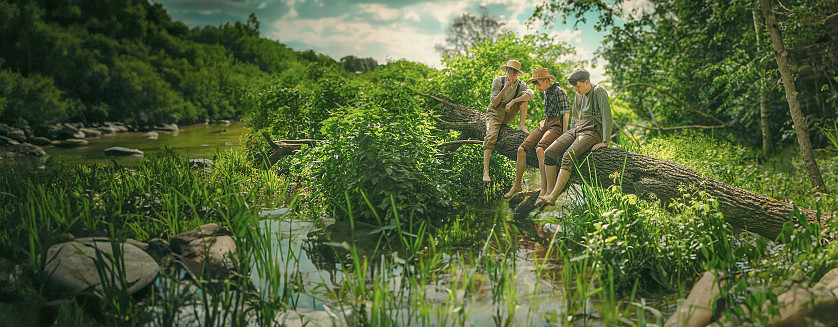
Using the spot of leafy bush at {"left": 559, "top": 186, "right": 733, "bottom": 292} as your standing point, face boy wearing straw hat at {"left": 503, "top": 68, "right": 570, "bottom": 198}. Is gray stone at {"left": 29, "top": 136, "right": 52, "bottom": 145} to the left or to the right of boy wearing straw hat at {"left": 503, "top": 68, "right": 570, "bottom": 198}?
left

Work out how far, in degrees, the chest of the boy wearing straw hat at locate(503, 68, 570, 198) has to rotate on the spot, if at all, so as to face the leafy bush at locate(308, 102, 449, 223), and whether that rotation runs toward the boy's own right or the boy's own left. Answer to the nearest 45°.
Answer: approximately 45° to the boy's own right

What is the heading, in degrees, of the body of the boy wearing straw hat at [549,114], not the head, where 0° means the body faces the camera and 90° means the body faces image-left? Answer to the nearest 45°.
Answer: approximately 45°

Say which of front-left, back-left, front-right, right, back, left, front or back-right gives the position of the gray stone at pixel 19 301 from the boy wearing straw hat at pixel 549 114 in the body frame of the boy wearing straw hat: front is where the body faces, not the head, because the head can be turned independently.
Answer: front

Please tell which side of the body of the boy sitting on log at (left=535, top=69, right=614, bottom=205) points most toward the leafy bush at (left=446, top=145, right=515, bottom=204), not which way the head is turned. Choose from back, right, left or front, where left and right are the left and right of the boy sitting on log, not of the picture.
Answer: right

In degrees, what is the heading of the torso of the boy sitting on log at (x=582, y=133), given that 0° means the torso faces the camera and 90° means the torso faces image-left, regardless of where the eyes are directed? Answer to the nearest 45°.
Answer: approximately 45°

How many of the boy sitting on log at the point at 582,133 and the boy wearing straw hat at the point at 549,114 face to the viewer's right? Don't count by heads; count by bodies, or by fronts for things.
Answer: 0

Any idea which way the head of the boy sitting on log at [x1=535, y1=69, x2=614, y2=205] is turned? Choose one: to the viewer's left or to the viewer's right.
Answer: to the viewer's left

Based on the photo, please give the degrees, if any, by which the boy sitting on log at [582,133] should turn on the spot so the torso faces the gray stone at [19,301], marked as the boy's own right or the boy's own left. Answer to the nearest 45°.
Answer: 0° — they already face it

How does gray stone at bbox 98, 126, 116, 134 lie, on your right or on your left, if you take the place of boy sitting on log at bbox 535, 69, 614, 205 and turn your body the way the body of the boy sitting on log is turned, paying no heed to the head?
on your right
